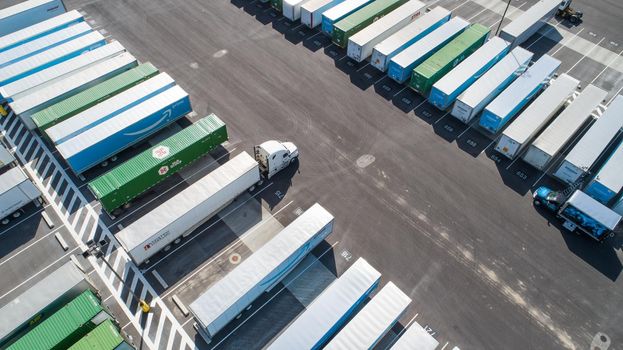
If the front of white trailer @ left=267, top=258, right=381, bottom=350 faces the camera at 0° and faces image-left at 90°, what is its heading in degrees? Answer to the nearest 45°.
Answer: approximately 225°

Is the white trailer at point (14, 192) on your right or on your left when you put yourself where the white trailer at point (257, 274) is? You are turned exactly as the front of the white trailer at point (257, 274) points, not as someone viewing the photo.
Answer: on your left

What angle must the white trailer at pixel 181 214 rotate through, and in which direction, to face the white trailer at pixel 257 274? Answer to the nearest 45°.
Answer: approximately 90° to its right

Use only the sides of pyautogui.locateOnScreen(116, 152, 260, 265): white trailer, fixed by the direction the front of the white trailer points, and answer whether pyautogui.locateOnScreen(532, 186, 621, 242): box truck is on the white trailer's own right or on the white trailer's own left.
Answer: on the white trailer's own right

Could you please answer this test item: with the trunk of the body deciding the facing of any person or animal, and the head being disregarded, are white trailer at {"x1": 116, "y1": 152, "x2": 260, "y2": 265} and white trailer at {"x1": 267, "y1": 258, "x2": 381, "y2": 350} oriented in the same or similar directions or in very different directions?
same or similar directions

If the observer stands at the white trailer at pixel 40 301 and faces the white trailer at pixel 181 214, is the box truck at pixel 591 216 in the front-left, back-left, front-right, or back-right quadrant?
front-right

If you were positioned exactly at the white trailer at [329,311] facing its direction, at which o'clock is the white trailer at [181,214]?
the white trailer at [181,214] is roughly at 8 o'clock from the white trailer at [329,311].

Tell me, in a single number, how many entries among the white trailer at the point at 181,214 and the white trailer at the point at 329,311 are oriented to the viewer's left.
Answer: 0

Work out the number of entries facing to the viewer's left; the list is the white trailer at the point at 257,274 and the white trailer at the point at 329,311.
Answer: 0

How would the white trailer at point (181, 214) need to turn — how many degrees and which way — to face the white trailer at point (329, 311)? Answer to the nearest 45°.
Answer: approximately 90° to its right

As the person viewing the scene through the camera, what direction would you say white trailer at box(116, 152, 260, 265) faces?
facing away from the viewer and to the right of the viewer
